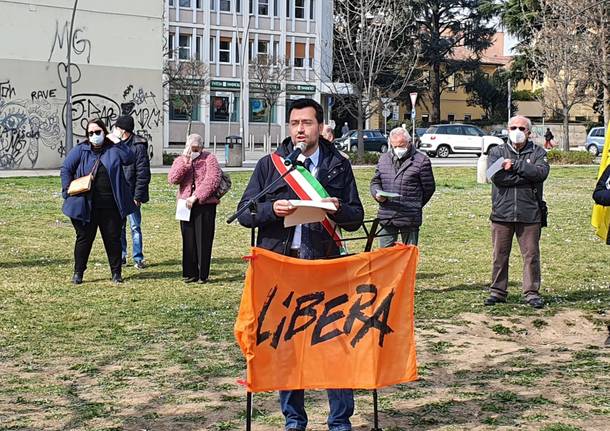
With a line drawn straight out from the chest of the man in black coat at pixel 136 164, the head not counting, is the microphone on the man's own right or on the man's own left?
on the man's own left

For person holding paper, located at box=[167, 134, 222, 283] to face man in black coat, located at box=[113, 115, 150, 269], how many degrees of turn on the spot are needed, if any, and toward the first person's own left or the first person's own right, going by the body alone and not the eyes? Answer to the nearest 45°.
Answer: approximately 135° to the first person's own right

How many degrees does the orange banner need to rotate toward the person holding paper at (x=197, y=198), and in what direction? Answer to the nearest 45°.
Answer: approximately 180°
